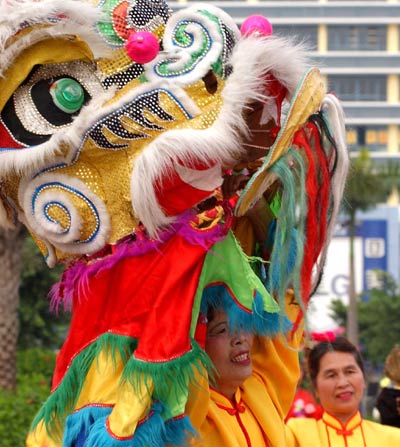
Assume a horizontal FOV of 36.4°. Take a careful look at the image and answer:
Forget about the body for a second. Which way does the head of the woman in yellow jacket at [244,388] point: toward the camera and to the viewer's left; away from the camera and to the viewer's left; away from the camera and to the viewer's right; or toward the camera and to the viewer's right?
toward the camera and to the viewer's right

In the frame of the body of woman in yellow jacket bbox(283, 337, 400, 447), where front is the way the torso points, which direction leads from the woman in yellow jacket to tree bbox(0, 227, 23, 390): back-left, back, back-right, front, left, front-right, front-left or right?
back-right

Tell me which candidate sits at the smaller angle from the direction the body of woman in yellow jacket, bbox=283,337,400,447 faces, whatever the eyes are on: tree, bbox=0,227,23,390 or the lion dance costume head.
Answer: the lion dance costume head

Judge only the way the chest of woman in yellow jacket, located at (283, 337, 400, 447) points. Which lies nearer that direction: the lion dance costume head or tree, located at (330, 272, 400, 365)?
the lion dance costume head

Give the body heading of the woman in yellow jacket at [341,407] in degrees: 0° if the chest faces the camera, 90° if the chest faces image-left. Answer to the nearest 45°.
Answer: approximately 0°

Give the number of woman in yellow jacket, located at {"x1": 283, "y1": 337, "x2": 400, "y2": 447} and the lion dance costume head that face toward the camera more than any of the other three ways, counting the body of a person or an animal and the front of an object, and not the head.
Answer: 1

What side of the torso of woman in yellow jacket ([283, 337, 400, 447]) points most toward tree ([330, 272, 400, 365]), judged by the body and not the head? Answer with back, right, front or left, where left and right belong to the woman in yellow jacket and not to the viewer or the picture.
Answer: back
